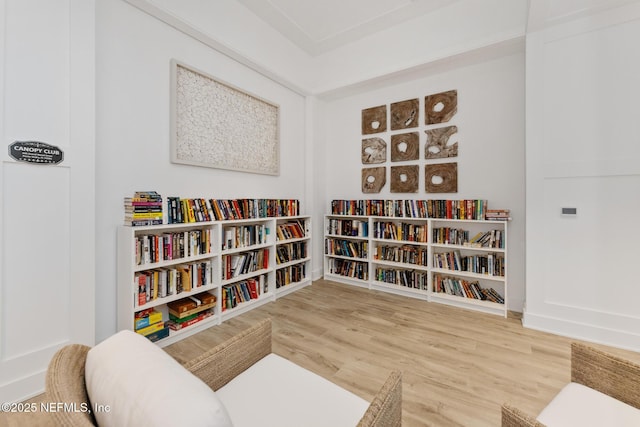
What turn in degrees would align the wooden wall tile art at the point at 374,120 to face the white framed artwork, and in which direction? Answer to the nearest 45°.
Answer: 0° — it already faces it

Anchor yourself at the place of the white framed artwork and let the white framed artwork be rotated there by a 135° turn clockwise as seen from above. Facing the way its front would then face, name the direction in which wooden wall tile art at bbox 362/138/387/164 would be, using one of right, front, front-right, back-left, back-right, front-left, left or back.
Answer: back

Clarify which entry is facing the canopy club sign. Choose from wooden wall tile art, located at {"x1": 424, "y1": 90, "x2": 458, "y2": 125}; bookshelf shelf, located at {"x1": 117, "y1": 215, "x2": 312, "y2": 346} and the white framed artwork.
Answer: the wooden wall tile art

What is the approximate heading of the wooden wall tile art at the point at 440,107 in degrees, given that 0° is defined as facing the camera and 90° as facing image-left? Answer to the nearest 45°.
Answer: approximately 45°

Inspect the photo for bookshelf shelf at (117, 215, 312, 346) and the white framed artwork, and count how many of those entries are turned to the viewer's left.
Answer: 0

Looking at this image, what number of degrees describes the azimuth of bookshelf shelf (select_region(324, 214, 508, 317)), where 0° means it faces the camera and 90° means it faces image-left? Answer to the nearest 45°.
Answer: approximately 45°

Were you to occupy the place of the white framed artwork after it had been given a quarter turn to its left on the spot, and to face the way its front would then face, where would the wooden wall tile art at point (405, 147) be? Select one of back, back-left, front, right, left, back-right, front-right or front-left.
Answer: front-right

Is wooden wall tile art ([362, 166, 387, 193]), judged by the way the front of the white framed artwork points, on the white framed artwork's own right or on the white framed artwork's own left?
on the white framed artwork's own left

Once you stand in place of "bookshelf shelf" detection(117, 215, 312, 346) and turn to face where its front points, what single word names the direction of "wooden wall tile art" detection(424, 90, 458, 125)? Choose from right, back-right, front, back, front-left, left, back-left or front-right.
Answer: front-left
